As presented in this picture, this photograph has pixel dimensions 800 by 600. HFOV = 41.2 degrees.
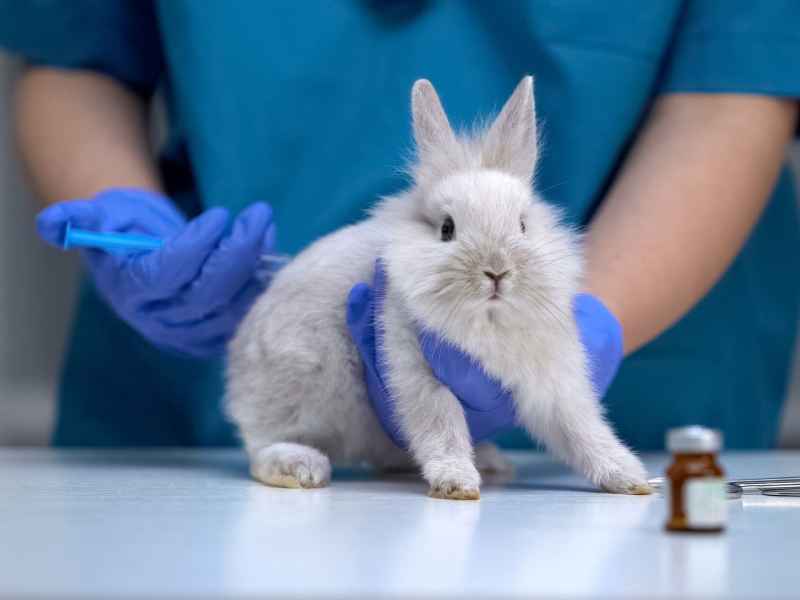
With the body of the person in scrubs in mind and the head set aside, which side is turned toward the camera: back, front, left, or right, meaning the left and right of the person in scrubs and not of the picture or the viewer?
front

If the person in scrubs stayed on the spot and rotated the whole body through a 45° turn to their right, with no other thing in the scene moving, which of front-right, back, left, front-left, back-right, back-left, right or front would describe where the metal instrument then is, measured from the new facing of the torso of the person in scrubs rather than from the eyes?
left

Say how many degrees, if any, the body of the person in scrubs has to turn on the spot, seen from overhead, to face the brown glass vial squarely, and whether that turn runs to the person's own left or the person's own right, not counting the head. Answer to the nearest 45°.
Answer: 0° — they already face it

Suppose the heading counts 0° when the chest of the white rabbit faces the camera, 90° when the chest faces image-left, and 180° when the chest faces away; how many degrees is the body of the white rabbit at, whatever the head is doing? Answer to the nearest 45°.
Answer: approximately 315°
